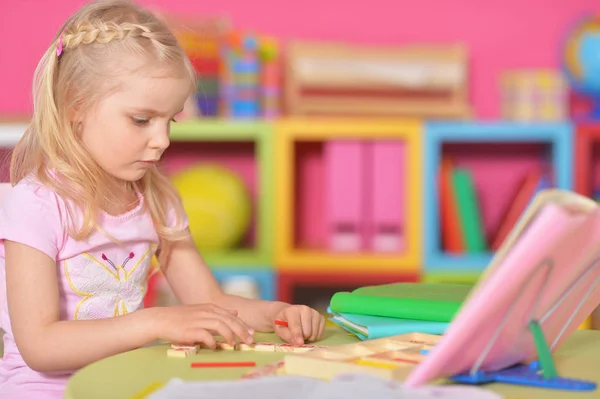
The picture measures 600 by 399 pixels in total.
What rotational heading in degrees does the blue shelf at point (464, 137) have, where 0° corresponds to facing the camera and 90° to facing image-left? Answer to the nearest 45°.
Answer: approximately 0°

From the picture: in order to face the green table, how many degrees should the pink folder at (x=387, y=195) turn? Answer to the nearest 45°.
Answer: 0° — it already faces it

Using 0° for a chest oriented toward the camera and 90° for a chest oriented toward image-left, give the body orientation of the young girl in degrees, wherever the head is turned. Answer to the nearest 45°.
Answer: approximately 315°

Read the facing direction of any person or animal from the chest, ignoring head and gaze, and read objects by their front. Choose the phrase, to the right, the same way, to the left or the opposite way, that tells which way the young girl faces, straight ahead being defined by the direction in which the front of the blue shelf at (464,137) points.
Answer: to the left

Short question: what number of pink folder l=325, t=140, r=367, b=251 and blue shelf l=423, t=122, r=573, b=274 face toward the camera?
2

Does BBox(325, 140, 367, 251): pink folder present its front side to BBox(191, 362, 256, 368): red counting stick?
yes

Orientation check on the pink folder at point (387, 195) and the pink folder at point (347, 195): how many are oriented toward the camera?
2
